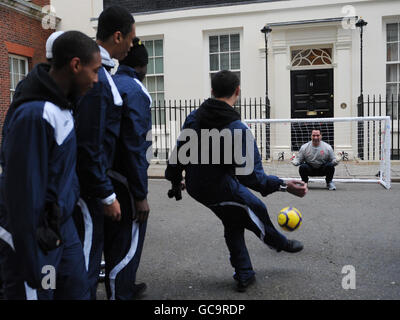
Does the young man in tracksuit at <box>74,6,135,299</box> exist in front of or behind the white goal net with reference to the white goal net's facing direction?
in front

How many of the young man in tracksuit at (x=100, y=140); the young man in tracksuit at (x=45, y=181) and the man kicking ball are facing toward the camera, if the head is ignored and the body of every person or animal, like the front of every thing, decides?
0

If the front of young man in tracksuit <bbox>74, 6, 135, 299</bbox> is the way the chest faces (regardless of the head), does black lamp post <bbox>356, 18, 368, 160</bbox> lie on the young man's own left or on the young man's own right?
on the young man's own left

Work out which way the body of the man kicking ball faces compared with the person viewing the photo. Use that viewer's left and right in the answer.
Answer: facing away from the viewer and to the right of the viewer

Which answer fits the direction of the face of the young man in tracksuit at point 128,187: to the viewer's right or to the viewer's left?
to the viewer's right

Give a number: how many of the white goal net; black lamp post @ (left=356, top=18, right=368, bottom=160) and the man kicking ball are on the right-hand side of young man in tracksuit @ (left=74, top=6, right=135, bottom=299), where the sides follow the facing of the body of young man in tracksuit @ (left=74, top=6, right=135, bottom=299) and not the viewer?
0

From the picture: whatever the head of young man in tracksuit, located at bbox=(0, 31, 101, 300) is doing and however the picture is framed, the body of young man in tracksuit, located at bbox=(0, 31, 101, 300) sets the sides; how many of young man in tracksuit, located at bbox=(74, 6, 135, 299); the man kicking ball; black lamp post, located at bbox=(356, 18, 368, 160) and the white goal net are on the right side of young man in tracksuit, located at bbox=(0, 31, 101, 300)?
0

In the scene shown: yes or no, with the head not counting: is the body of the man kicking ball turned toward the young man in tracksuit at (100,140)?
no

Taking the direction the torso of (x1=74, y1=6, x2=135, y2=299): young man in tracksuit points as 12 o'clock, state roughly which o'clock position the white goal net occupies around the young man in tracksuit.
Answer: The white goal net is roughly at 10 o'clock from the young man in tracksuit.

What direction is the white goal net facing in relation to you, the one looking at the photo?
facing the viewer

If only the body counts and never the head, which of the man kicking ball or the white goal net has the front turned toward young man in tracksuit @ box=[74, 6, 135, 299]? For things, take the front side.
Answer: the white goal net

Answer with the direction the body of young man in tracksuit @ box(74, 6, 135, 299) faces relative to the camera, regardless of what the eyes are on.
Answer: to the viewer's right

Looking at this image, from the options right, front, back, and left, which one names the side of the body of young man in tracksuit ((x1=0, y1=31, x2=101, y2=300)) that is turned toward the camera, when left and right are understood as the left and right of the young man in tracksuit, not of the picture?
right

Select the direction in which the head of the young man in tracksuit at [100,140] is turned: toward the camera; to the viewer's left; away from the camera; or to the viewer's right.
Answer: to the viewer's right

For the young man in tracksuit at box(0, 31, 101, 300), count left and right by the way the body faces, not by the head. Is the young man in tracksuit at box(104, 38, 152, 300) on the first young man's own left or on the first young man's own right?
on the first young man's own left
